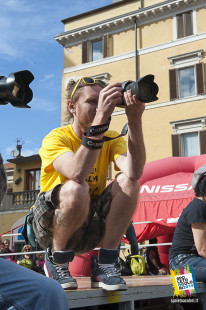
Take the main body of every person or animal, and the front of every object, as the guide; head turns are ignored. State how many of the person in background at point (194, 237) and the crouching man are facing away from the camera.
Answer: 0

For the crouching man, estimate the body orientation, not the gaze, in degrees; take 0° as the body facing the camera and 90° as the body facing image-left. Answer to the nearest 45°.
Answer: approximately 315°

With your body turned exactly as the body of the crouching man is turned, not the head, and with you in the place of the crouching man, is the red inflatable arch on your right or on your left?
on your left

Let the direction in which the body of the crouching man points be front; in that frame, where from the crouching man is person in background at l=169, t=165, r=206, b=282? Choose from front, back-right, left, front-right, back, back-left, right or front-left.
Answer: left

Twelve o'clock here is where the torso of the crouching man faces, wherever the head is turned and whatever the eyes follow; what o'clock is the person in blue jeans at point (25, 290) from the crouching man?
The person in blue jeans is roughly at 2 o'clock from the crouching man.

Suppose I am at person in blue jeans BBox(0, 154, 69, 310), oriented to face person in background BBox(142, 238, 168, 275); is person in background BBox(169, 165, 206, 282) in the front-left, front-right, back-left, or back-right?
front-right
